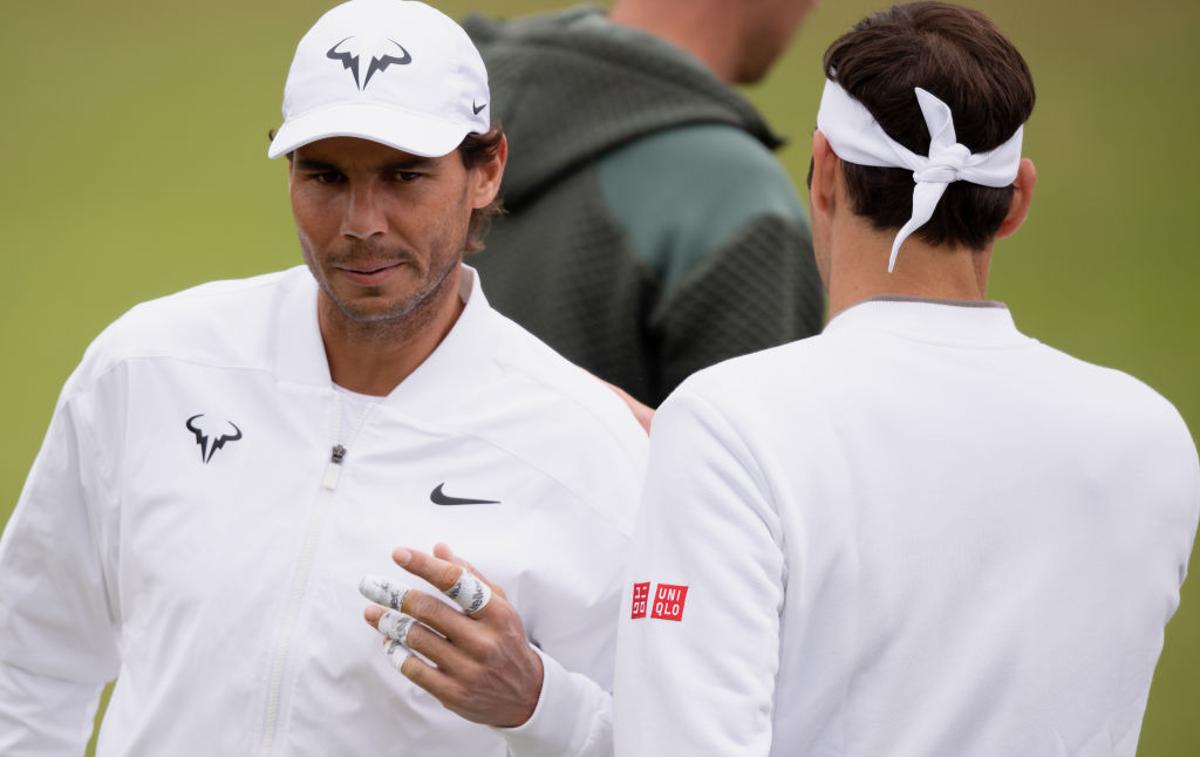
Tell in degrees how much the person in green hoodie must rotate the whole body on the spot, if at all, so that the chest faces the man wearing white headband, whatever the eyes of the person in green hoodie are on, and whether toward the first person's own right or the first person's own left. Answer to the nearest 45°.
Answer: approximately 135° to the first person's own right

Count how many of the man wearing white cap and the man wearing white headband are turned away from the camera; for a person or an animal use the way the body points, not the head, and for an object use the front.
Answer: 1

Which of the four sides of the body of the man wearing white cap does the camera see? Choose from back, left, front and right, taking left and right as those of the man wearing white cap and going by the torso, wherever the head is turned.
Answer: front

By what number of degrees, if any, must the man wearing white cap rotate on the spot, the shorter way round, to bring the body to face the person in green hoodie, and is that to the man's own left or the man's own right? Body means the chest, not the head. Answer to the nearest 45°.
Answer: approximately 135° to the man's own left

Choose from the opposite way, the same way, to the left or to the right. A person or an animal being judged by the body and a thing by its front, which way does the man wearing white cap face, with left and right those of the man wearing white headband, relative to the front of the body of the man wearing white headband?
the opposite way

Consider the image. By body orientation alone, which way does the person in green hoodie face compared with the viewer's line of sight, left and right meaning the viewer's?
facing away from the viewer and to the right of the viewer

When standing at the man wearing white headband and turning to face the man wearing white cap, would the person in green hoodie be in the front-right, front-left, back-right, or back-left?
front-right

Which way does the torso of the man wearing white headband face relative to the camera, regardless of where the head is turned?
away from the camera

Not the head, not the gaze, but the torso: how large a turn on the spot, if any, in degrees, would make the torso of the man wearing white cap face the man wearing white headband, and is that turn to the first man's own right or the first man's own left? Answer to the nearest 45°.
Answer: approximately 45° to the first man's own left

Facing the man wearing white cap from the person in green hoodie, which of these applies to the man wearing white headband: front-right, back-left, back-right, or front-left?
front-left

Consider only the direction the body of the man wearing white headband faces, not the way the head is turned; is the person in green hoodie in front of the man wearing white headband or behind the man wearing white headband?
in front

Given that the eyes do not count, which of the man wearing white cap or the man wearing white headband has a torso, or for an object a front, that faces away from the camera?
the man wearing white headband

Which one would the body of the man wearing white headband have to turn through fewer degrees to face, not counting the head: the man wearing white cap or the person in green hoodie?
the person in green hoodie
